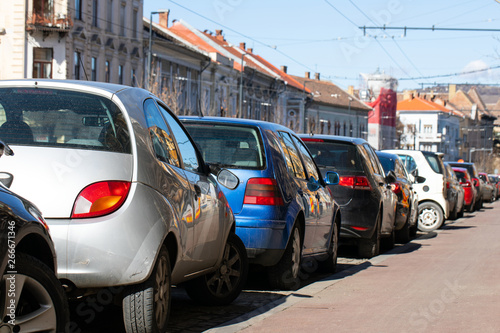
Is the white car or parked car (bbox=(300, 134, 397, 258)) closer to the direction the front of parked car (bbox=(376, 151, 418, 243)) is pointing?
the white car

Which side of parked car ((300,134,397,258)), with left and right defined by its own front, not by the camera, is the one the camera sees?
back

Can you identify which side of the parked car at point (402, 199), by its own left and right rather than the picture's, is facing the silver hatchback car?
back

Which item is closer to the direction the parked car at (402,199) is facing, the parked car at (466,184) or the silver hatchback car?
the parked car

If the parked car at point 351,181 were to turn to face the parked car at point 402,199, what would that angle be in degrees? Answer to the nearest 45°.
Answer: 0° — it already faces it

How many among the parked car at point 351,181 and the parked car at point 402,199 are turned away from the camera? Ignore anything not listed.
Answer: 2

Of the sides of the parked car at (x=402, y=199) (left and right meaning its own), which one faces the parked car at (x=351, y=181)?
back

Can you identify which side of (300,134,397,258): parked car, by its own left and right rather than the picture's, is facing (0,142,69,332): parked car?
back

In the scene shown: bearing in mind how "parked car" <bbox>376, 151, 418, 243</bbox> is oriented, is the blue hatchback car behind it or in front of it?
behind

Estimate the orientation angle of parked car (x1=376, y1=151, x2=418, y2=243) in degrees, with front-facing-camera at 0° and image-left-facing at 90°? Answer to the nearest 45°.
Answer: approximately 180°

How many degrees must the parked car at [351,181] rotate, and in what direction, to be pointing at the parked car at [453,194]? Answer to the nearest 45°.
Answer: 0° — it already faces it
